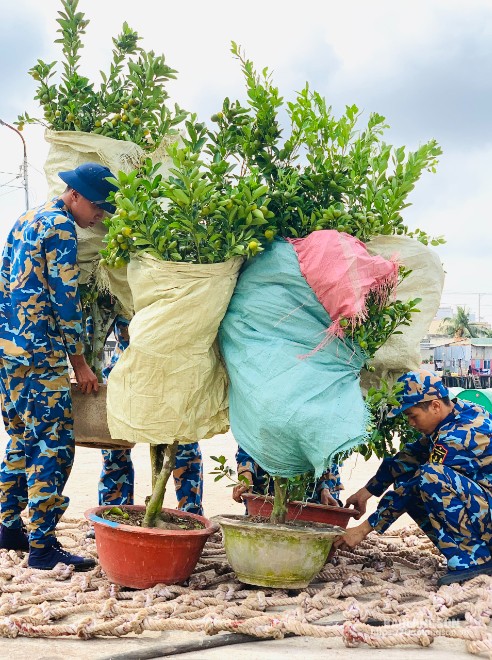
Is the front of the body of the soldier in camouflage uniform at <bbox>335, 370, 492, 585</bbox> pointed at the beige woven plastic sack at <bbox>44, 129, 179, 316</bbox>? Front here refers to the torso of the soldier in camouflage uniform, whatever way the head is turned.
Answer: yes

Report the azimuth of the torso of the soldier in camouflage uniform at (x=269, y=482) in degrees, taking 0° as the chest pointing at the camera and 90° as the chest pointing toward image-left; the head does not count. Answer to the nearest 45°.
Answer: approximately 0°

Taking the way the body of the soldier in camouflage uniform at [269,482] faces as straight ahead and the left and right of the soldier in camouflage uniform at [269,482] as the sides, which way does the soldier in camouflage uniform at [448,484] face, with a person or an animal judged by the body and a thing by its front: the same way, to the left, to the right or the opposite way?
to the right

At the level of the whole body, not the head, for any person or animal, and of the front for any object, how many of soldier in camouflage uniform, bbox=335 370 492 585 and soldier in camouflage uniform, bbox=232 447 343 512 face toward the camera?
1

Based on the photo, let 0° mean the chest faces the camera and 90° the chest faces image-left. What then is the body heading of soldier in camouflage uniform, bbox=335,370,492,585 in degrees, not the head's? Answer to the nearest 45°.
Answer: approximately 90°

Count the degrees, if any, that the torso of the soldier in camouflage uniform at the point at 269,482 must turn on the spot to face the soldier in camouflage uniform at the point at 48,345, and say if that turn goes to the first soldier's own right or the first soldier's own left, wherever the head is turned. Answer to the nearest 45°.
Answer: approximately 45° to the first soldier's own right

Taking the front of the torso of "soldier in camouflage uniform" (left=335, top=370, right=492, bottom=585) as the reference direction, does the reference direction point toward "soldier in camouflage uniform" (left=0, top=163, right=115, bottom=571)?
yes

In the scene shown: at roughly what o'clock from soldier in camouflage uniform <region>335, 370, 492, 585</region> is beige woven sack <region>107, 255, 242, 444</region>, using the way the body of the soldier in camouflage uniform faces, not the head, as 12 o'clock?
The beige woven sack is roughly at 11 o'clock from the soldier in camouflage uniform.

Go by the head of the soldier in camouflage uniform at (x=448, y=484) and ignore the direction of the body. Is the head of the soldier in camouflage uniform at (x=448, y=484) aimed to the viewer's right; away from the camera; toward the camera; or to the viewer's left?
to the viewer's left

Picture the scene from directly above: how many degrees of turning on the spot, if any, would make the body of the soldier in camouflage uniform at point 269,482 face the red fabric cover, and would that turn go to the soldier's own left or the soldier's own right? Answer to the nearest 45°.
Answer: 0° — they already face it
